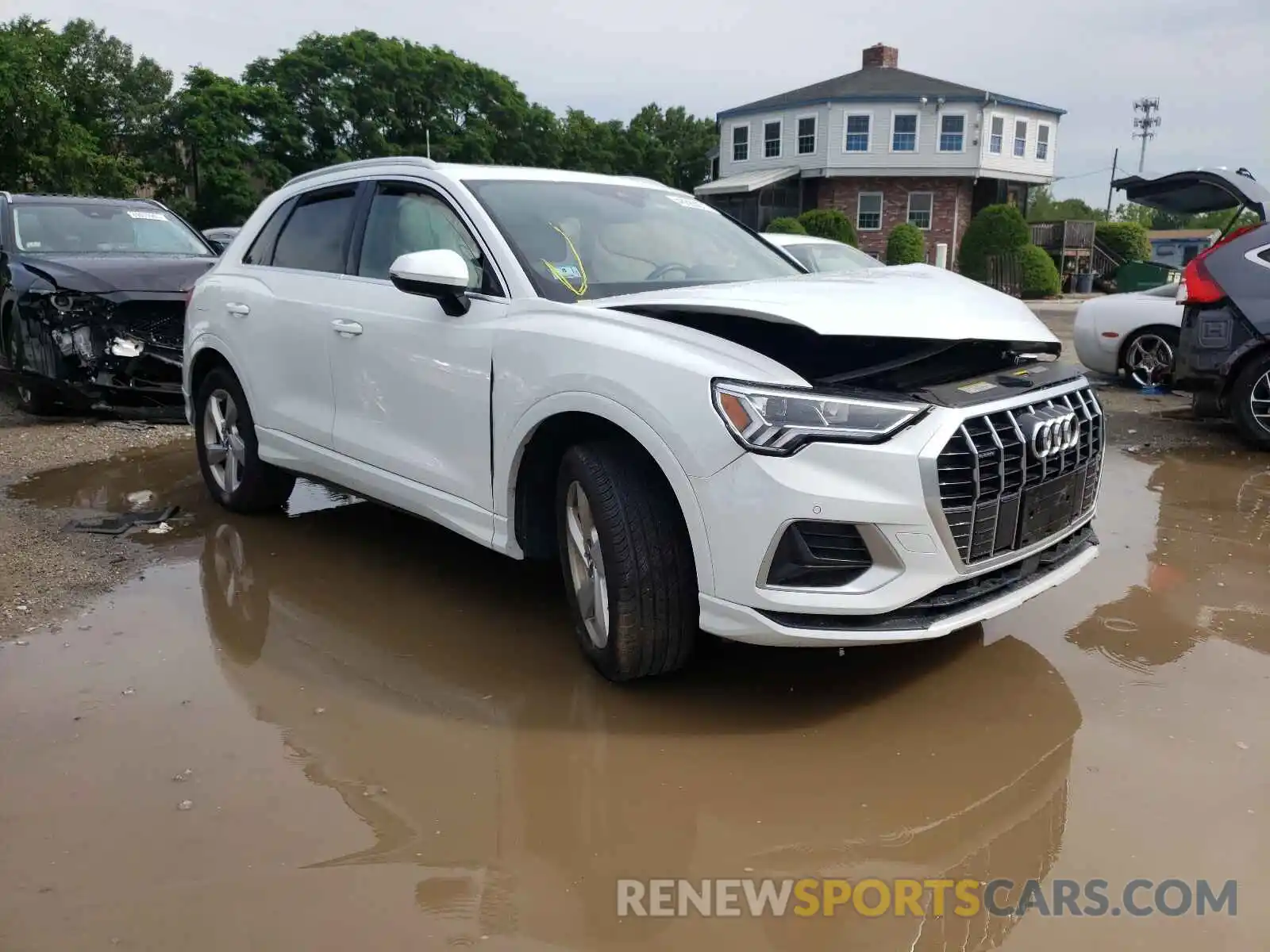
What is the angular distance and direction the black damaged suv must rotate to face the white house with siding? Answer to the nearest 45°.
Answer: approximately 90° to its left

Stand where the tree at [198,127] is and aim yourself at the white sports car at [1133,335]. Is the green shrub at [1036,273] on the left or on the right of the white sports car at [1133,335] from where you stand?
left

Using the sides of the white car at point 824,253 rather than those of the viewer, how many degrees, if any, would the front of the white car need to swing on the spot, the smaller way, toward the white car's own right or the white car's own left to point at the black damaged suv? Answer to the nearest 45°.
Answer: approximately 90° to the white car's own right

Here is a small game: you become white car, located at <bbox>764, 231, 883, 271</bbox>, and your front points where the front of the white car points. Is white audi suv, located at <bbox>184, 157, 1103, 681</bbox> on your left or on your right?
on your right

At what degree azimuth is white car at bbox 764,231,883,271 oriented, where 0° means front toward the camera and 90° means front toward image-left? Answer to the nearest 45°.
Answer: approximately 315°

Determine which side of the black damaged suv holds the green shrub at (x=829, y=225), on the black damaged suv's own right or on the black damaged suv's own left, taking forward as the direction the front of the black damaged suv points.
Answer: on the black damaged suv's own left

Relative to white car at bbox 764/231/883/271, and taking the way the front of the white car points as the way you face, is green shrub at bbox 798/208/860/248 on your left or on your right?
on your left

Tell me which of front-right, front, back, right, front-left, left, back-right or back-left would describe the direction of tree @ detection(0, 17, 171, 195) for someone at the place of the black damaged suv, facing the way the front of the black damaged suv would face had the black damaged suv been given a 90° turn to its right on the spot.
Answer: back-right

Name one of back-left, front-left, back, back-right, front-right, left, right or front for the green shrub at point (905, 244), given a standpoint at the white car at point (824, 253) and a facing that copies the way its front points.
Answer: back-left

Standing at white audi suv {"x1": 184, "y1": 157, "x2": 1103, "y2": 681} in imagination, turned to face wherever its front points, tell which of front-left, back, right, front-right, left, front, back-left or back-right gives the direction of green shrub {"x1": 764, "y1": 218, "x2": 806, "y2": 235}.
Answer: back-left
